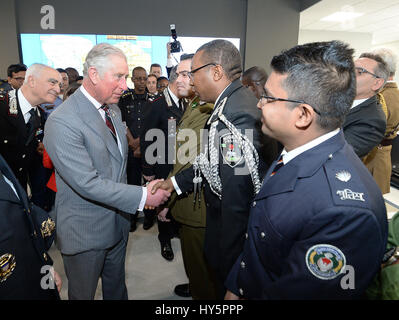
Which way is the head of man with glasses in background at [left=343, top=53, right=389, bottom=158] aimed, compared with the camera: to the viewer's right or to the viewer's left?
to the viewer's left

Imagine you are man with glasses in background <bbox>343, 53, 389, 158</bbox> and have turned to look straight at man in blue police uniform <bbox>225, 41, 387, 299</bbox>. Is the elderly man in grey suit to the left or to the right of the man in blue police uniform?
right

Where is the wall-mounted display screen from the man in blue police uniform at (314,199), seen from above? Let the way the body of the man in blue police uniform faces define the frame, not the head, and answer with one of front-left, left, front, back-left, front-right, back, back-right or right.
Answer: front-right

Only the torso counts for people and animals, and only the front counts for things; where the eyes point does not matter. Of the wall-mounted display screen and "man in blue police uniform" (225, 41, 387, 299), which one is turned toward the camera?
the wall-mounted display screen

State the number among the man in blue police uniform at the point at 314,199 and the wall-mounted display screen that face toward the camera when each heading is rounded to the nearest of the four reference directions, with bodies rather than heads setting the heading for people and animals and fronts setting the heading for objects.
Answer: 1

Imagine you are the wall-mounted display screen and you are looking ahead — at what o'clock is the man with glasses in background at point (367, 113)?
The man with glasses in background is roughly at 11 o'clock from the wall-mounted display screen.

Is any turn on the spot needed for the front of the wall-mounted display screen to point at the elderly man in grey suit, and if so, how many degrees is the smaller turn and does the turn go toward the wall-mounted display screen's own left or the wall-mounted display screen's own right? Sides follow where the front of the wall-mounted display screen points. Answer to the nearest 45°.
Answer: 0° — it already faces them

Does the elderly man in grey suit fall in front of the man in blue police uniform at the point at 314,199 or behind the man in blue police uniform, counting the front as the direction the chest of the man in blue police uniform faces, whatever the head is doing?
in front

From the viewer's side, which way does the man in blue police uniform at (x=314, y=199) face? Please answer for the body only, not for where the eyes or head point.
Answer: to the viewer's left

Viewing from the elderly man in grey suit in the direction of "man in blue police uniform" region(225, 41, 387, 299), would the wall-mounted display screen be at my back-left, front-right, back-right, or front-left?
back-left

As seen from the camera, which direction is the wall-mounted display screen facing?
toward the camera

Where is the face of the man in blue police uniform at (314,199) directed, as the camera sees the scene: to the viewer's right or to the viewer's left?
to the viewer's left
